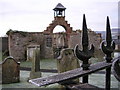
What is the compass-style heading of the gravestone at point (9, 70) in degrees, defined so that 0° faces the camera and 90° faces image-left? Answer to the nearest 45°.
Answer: approximately 0°

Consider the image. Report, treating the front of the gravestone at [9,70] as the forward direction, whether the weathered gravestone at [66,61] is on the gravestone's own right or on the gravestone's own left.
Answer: on the gravestone's own left

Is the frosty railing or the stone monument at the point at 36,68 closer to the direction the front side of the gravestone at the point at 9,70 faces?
the frosty railing

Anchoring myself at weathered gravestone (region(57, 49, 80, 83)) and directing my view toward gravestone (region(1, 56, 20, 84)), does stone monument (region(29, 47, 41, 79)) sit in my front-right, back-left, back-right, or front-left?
front-right

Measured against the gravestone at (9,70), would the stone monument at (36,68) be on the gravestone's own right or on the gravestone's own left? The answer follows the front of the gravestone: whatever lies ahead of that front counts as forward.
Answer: on the gravestone's own left

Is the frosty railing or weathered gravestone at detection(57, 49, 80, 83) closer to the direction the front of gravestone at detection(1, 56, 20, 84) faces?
the frosty railing

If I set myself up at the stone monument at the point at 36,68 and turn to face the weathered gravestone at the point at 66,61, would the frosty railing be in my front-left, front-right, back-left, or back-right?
front-right
